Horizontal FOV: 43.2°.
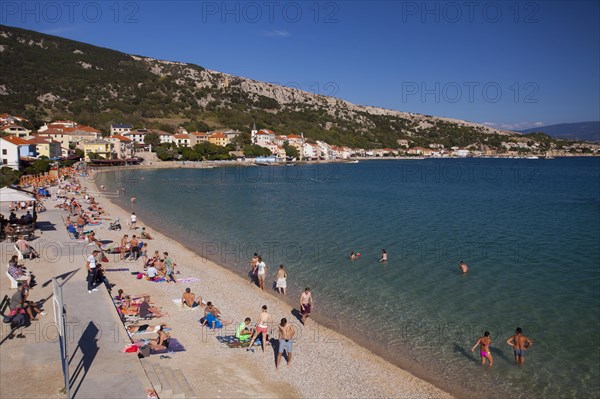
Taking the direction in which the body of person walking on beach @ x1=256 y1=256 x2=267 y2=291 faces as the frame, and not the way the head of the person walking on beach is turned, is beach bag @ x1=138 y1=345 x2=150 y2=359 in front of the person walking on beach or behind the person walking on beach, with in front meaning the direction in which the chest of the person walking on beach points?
in front

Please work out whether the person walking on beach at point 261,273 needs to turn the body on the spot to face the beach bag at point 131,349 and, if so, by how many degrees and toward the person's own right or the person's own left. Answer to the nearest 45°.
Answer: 0° — they already face it

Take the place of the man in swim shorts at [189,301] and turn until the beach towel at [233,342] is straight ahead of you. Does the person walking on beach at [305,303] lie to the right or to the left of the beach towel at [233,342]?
left

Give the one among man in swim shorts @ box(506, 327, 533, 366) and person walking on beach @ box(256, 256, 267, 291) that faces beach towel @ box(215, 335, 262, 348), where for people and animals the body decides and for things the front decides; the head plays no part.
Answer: the person walking on beach

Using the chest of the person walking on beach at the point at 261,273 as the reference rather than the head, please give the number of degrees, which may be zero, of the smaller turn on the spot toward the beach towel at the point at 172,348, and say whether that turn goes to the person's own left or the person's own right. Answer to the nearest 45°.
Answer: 0° — they already face it

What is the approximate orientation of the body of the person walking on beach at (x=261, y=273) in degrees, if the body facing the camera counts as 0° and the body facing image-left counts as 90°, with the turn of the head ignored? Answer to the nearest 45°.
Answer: approximately 0°
